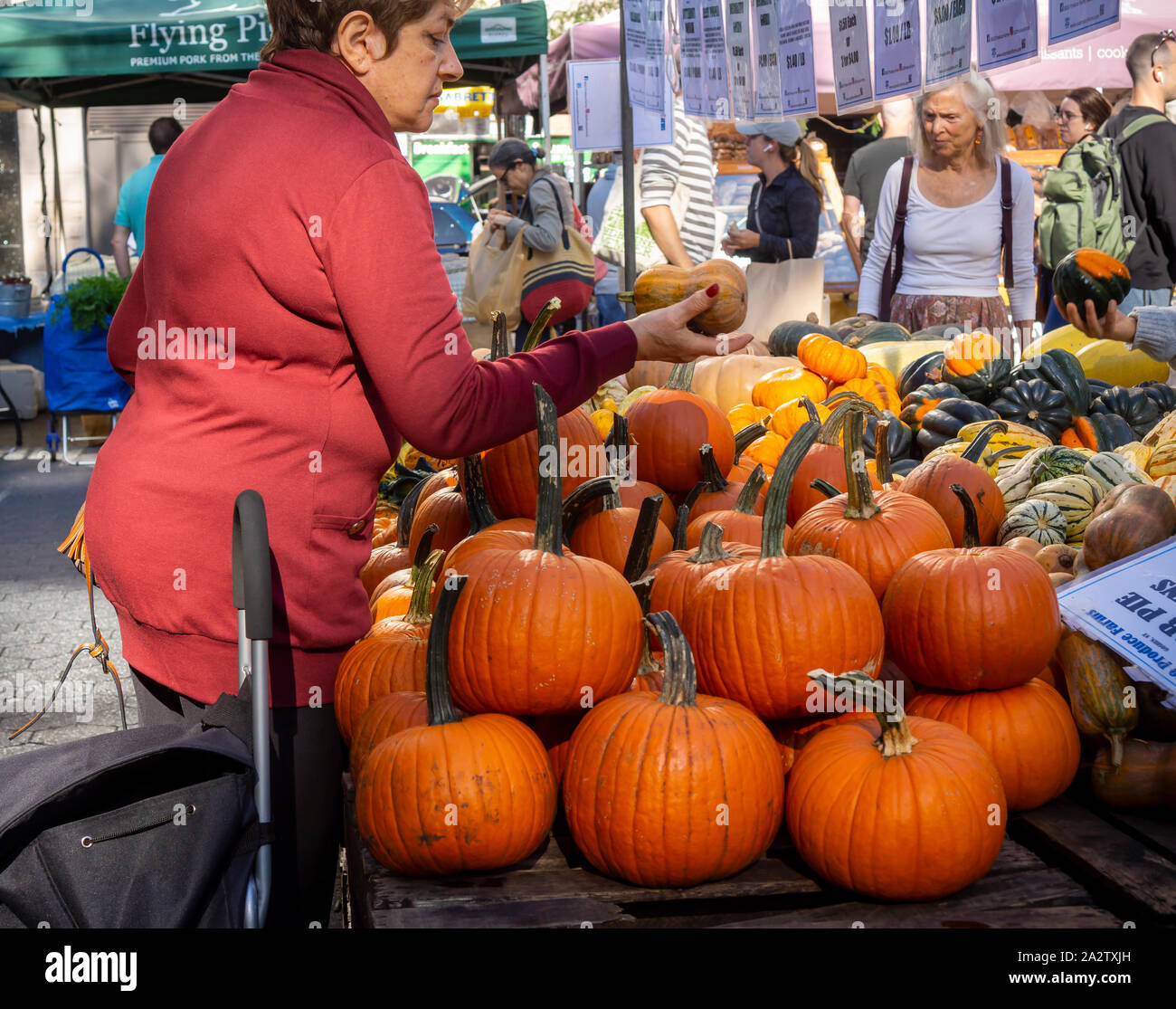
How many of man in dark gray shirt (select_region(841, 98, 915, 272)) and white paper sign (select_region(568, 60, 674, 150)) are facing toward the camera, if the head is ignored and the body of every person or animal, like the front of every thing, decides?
1

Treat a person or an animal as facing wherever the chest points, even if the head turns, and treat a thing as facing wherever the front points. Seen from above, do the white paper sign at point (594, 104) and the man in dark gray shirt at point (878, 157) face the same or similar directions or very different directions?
very different directions

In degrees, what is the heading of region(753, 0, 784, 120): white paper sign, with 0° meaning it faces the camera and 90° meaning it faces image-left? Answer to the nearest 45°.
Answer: approximately 45°

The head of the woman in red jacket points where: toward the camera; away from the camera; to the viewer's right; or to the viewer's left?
to the viewer's right

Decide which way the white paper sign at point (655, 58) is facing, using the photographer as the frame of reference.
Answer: facing the viewer and to the left of the viewer

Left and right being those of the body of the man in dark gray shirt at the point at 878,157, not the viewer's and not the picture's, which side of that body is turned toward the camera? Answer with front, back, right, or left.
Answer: back

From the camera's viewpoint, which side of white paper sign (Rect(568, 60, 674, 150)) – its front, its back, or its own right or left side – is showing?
front

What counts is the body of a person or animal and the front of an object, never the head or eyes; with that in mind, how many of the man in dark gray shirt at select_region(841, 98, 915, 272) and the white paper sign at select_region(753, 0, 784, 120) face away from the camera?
1

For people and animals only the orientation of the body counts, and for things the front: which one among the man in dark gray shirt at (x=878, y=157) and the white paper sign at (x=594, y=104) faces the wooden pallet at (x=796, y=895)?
the white paper sign

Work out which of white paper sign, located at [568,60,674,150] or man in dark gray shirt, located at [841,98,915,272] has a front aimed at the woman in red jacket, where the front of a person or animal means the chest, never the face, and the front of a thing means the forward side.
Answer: the white paper sign
